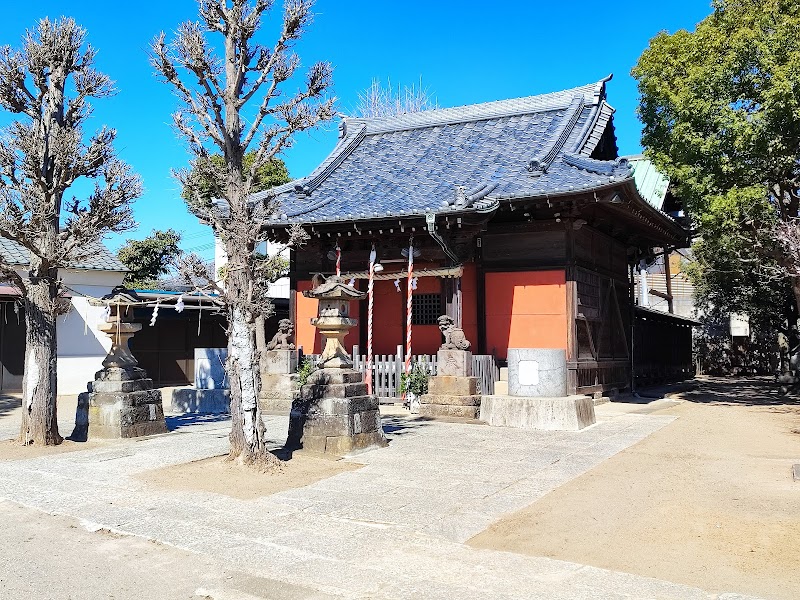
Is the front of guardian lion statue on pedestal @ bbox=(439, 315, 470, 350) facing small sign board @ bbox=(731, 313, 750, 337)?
no

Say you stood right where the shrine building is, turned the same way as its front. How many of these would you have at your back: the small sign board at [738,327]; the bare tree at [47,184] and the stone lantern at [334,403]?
1

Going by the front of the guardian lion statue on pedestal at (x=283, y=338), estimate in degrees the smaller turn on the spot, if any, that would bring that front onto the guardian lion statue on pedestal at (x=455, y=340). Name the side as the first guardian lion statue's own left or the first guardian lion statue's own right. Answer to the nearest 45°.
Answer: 0° — it already faces it

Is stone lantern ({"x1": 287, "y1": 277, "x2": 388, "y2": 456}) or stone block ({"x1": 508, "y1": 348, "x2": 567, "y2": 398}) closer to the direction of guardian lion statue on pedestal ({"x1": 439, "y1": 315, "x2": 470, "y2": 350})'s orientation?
the stone lantern

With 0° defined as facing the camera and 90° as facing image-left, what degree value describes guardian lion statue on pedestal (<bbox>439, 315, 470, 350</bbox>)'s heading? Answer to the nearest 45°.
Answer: approximately 90°

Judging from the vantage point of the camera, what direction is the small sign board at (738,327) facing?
facing the viewer

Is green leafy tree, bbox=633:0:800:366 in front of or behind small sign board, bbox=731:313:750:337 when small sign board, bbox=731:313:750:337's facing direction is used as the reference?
in front

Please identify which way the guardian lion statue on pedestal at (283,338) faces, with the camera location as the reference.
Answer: facing the viewer and to the right of the viewer

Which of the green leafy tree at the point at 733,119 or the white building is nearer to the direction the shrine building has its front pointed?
the white building

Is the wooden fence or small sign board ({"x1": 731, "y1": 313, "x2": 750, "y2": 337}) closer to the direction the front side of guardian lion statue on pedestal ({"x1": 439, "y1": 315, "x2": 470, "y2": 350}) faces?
the wooden fence

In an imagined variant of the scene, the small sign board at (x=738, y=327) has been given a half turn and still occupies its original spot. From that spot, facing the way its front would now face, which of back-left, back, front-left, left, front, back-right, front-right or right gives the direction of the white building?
back-left

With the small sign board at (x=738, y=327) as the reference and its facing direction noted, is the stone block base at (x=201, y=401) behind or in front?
in front

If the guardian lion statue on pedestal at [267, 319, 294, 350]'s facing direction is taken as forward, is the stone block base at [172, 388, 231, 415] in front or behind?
behind

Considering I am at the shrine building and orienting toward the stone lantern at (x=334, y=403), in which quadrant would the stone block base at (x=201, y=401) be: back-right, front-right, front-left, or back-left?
front-right

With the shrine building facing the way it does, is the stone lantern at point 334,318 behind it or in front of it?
in front
